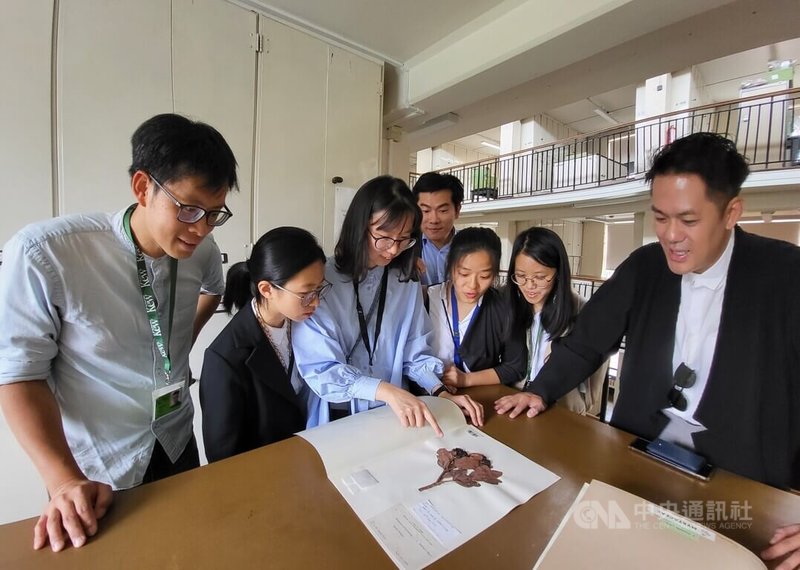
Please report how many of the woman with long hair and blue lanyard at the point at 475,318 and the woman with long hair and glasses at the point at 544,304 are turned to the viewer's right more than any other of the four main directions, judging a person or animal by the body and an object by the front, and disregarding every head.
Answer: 0

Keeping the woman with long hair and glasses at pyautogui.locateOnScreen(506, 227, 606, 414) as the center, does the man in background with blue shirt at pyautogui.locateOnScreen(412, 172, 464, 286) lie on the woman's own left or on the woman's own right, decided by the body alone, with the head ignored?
on the woman's own right

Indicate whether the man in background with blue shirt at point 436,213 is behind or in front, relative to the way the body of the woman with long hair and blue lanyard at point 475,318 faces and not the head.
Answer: behind

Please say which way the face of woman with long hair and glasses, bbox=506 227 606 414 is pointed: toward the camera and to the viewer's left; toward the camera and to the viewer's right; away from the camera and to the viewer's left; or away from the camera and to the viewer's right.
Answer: toward the camera and to the viewer's left

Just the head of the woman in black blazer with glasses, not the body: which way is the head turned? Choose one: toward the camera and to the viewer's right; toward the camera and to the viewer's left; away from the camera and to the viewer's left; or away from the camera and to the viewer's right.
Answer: toward the camera and to the viewer's right

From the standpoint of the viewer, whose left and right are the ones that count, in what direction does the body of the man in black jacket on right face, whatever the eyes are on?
facing the viewer and to the left of the viewer

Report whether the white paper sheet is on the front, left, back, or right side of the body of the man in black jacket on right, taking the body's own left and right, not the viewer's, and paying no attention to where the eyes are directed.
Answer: front

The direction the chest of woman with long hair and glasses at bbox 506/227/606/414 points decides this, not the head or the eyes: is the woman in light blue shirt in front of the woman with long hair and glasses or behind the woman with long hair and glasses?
in front

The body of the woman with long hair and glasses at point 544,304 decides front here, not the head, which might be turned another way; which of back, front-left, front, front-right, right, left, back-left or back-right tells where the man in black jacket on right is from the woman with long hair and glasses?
left

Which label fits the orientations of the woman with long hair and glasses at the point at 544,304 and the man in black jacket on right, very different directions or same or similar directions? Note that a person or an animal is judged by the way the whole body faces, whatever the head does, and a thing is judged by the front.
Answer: same or similar directions

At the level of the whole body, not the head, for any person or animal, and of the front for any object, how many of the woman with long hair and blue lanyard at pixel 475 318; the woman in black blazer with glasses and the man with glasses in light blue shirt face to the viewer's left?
0

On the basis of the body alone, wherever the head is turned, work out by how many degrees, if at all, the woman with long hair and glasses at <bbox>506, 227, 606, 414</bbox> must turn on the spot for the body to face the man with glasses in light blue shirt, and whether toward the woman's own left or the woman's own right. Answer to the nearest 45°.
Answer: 0° — they already face them

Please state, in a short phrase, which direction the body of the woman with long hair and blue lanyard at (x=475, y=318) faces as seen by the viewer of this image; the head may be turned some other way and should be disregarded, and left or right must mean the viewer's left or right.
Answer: facing the viewer
